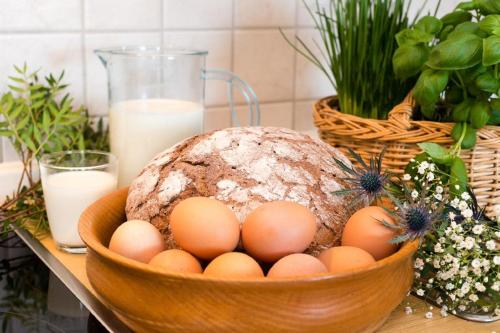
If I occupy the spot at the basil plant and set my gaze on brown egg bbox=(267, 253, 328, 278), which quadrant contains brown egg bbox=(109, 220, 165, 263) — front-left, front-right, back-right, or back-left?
front-right

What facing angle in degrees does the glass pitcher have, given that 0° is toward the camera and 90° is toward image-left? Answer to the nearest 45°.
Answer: approximately 90°
